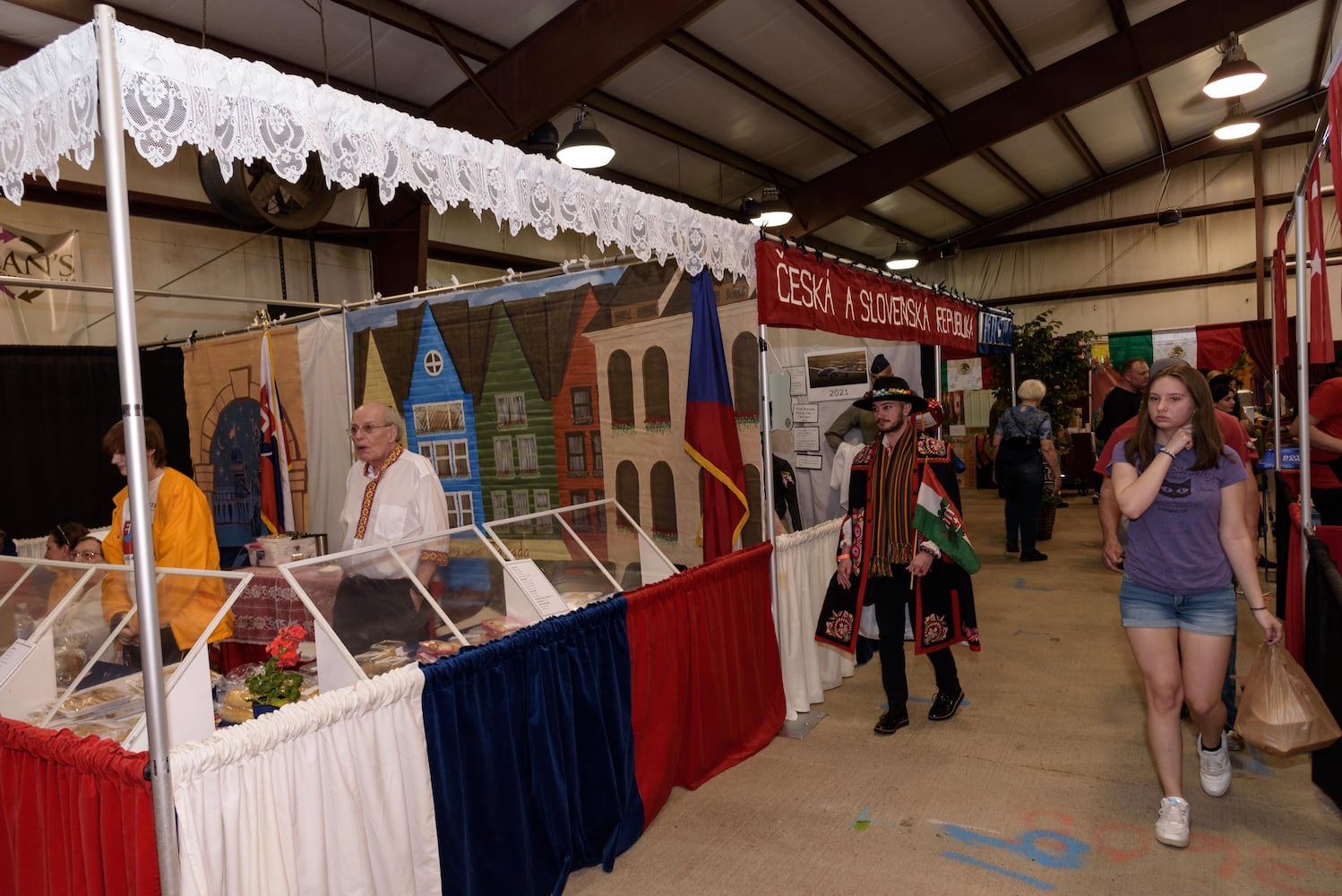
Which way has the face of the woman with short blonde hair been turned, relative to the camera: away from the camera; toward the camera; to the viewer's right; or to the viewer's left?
away from the camera

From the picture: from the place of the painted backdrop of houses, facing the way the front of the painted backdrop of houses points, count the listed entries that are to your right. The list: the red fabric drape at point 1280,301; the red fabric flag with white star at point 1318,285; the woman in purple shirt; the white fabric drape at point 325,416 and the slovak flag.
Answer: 2

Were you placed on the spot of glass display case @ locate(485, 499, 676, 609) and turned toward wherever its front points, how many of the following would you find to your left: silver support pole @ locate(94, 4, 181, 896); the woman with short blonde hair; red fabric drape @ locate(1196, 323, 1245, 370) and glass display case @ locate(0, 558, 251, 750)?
2

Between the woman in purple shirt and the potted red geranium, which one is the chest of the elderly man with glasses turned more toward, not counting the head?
the potted red geranium

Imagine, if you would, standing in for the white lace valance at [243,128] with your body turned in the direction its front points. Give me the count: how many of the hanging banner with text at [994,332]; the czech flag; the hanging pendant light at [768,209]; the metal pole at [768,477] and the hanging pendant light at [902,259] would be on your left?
5

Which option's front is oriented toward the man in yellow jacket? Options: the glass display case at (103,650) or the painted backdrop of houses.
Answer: the painted backdrop of houses

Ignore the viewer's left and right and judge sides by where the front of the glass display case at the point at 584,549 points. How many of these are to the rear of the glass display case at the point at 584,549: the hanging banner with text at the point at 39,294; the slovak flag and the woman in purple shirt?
2

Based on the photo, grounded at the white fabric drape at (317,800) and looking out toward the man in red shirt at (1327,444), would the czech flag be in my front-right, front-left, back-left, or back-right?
front-left

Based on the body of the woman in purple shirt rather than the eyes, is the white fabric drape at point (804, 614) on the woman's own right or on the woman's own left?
on the woman's own right

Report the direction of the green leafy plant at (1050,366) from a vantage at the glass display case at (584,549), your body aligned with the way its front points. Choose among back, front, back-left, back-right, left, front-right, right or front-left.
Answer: left

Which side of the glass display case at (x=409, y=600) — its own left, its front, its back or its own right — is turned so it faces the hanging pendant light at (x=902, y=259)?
left
